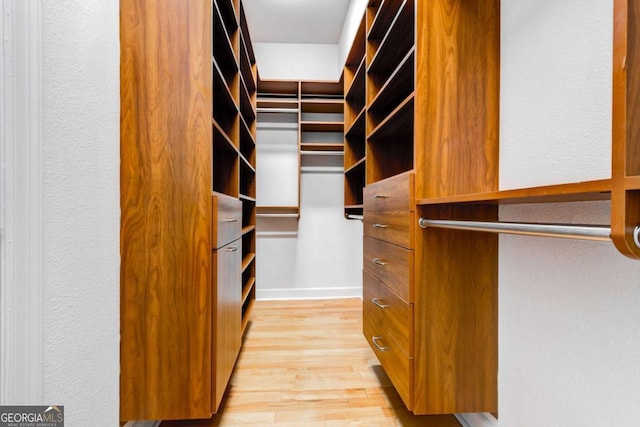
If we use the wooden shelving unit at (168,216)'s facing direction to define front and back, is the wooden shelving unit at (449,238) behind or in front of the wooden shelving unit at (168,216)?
in front

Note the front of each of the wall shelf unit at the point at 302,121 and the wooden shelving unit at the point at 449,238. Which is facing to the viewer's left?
the wooden shelving unit

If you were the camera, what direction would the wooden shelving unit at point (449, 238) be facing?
facing to the left of the viewer

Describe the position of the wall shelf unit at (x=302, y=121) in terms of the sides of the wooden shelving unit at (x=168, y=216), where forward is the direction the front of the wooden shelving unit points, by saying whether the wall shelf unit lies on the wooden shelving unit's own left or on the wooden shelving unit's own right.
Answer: on the wooden shelving unit's own left

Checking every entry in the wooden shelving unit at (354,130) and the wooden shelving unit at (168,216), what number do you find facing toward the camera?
0

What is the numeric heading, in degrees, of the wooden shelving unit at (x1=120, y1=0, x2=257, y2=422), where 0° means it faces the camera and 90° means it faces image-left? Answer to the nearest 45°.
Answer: approximately 270°

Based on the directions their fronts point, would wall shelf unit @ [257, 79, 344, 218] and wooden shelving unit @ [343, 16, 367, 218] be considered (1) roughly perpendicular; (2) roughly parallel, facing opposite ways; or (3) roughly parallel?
roughly perpendicular

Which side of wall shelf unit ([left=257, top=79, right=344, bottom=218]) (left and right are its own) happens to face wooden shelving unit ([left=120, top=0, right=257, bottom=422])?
front

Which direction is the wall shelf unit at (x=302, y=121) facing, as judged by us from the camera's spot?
facing the viewer

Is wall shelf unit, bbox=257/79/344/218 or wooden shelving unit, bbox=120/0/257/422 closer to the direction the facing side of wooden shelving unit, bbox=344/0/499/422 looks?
the wooden shelving unit

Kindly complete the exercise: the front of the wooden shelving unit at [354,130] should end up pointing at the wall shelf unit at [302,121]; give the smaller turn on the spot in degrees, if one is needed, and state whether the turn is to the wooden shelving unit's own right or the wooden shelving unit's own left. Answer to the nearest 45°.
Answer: approximately 45° to the wooden shelving unit's own right

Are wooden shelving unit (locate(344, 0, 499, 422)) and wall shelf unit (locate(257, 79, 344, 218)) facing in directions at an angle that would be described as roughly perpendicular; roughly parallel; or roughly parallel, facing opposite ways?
roughly perpendicular

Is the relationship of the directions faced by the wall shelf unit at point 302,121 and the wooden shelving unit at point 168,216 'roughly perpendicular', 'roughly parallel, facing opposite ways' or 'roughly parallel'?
roughly perpendicular
